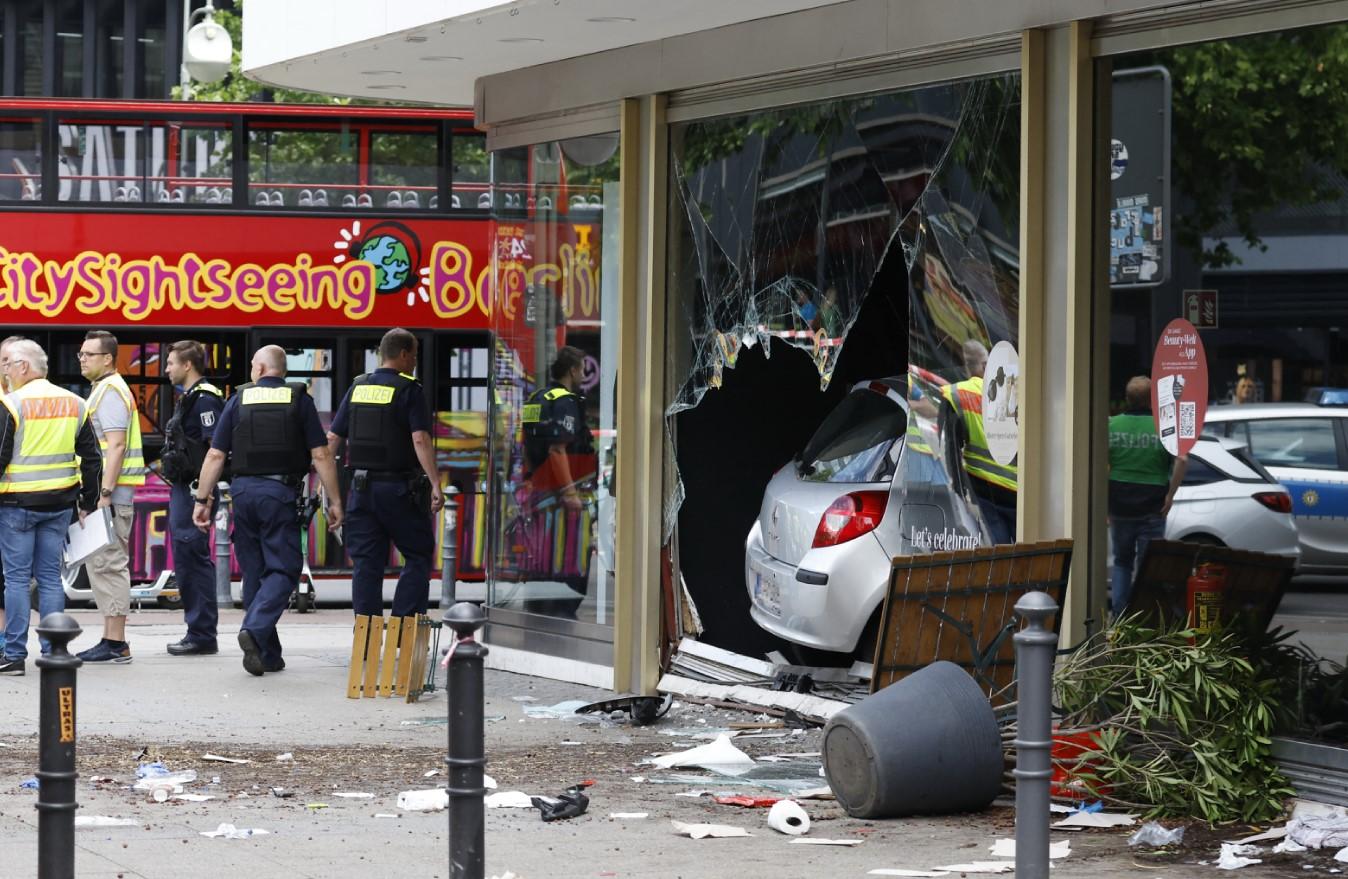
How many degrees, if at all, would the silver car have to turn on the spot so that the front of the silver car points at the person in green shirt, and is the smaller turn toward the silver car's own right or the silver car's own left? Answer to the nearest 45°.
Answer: approximately 90° to the silver car's own right

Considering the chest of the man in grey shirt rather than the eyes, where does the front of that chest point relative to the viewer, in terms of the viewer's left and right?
facing to the left of the viewer

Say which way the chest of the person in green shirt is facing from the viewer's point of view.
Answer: away from the camera

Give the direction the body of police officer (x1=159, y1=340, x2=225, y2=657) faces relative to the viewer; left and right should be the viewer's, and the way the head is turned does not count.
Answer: facing to the left of the viewer

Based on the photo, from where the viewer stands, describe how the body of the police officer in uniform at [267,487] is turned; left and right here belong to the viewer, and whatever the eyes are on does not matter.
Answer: facing away from the viewer

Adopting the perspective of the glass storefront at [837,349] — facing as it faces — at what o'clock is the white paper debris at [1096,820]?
The white paper debris is roughly at 10 o'clock from the glass storefront.

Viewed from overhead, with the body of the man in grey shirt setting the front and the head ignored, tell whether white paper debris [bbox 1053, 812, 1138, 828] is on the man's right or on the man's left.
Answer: on the man's left

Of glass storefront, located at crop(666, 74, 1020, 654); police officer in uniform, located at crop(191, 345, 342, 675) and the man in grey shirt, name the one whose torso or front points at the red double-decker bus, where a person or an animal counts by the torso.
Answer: the police officer in uniform

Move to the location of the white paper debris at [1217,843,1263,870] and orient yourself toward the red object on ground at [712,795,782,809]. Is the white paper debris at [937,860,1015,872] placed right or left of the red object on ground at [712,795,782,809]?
left

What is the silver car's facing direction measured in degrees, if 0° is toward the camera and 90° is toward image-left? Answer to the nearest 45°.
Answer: approximately 225°
